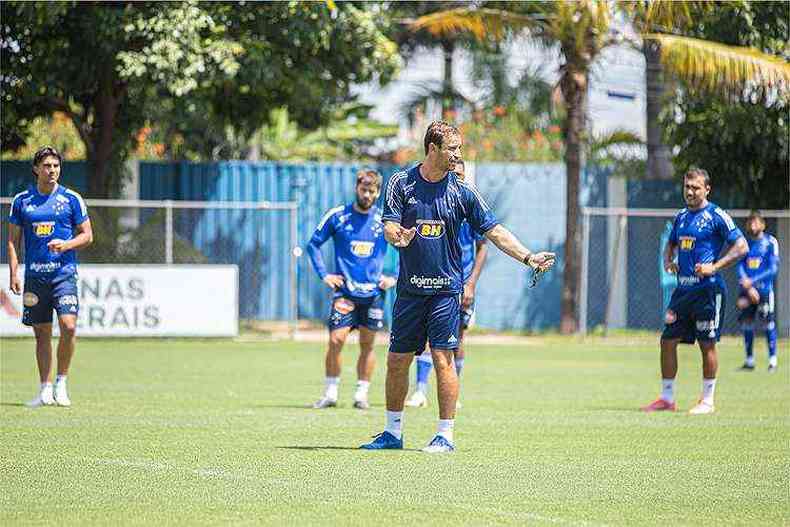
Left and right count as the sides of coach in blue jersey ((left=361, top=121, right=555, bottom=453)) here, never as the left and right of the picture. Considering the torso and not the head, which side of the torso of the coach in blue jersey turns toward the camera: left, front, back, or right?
front

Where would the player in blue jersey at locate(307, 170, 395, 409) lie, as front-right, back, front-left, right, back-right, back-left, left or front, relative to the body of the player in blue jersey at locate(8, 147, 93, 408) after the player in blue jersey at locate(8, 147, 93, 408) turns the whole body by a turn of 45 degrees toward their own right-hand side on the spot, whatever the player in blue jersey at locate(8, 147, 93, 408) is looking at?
back-left

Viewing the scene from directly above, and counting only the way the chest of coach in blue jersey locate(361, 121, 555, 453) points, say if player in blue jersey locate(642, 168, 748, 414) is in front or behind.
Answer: behind

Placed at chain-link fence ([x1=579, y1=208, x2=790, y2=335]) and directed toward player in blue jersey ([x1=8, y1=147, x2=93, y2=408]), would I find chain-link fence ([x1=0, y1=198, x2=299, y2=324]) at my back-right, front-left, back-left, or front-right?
front-right

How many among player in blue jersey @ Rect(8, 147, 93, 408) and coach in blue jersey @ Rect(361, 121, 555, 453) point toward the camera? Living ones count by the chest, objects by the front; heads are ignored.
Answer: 2

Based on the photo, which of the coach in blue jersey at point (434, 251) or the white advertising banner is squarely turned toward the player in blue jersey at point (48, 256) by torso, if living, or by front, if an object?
the white advertising banner

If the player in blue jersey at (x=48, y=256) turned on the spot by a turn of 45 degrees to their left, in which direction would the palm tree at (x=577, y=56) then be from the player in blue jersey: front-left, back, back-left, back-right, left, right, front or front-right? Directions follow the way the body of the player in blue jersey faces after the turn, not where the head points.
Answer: left

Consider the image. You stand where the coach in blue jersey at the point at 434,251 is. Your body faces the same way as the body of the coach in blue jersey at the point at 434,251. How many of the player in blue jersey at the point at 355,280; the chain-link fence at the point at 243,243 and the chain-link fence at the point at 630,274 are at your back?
3

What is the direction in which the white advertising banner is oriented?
toward the camera

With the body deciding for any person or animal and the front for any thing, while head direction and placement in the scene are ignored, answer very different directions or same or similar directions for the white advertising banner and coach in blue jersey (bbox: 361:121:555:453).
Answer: same or similar directions

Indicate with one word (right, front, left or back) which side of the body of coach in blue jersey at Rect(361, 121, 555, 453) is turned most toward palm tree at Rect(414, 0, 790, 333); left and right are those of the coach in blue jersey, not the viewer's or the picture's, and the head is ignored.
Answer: back

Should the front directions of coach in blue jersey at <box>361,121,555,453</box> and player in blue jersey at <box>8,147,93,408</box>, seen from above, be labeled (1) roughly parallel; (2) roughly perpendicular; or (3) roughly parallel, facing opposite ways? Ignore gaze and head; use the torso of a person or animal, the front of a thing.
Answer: roughly parallel

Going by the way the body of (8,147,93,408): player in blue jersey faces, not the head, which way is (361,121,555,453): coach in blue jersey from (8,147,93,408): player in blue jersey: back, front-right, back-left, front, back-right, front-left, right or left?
front-left

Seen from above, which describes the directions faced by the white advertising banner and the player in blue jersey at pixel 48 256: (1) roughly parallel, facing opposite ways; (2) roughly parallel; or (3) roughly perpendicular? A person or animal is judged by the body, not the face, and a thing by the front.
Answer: roughly parallel

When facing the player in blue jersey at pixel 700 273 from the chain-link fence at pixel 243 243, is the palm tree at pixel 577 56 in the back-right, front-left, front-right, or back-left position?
front-left

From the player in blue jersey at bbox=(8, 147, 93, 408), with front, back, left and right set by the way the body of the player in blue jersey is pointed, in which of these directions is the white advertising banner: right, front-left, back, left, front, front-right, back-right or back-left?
back

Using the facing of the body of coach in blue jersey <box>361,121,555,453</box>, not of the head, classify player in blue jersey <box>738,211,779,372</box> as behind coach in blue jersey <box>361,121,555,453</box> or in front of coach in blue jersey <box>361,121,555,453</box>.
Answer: behind
